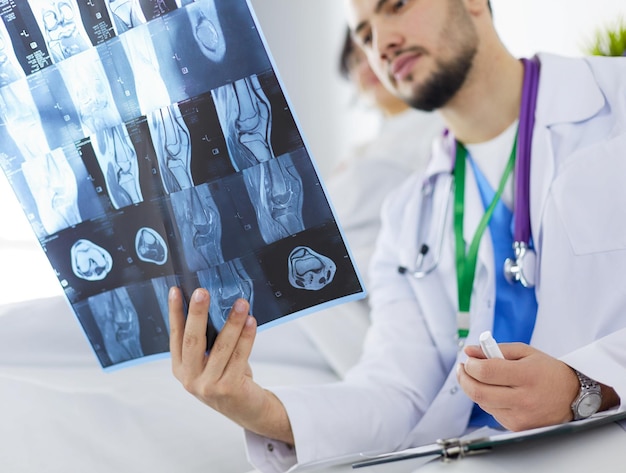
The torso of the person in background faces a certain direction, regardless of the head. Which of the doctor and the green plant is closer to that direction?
the doctor

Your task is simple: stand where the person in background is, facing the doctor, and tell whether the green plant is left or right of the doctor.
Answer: left

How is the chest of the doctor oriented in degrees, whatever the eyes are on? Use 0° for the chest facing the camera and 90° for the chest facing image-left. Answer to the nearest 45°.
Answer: approximately 45°

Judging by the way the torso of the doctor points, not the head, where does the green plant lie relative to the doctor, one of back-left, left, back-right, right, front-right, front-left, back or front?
back

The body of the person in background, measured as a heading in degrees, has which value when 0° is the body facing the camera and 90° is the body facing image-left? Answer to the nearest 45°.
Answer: approximately 45°

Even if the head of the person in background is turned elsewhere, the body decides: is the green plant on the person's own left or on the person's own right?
on the person's own left

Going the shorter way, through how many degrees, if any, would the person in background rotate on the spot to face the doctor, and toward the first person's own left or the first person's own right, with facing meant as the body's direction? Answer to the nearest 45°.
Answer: approximately 45° to the first person's own left
